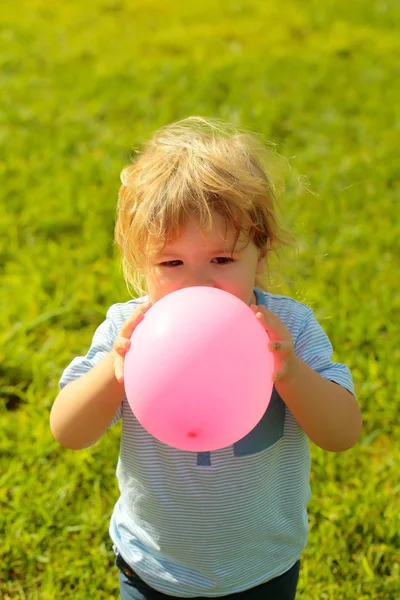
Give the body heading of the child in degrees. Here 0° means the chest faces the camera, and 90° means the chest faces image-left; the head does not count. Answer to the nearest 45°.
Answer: approximately 0°
